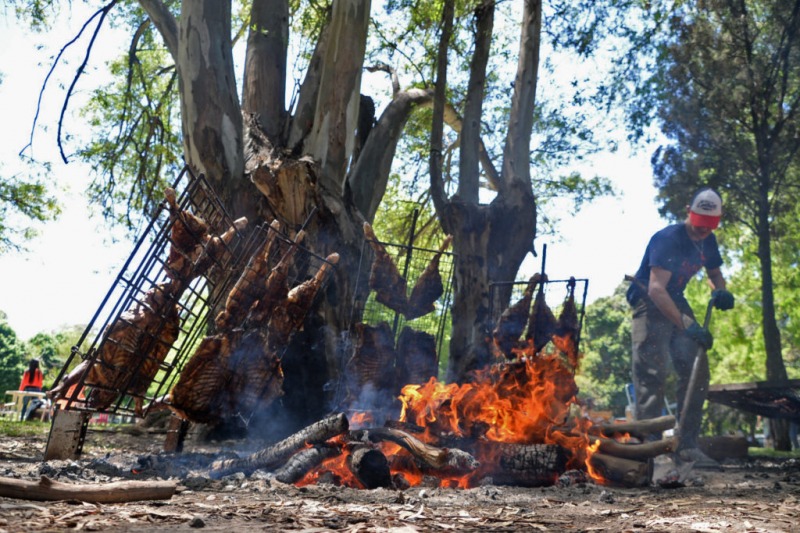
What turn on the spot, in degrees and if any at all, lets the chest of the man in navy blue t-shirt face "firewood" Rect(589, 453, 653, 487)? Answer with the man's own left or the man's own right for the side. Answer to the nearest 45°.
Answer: approximately 45° to the man's own right

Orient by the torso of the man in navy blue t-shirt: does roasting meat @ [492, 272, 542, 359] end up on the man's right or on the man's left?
on the man's right

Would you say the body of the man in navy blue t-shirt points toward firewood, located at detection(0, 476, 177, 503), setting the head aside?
no

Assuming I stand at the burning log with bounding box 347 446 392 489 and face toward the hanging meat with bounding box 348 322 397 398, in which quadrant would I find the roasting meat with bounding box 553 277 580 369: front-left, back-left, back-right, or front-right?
front-right

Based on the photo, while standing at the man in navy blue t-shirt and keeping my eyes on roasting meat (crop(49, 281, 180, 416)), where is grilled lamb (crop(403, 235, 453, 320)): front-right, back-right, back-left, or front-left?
front-right
